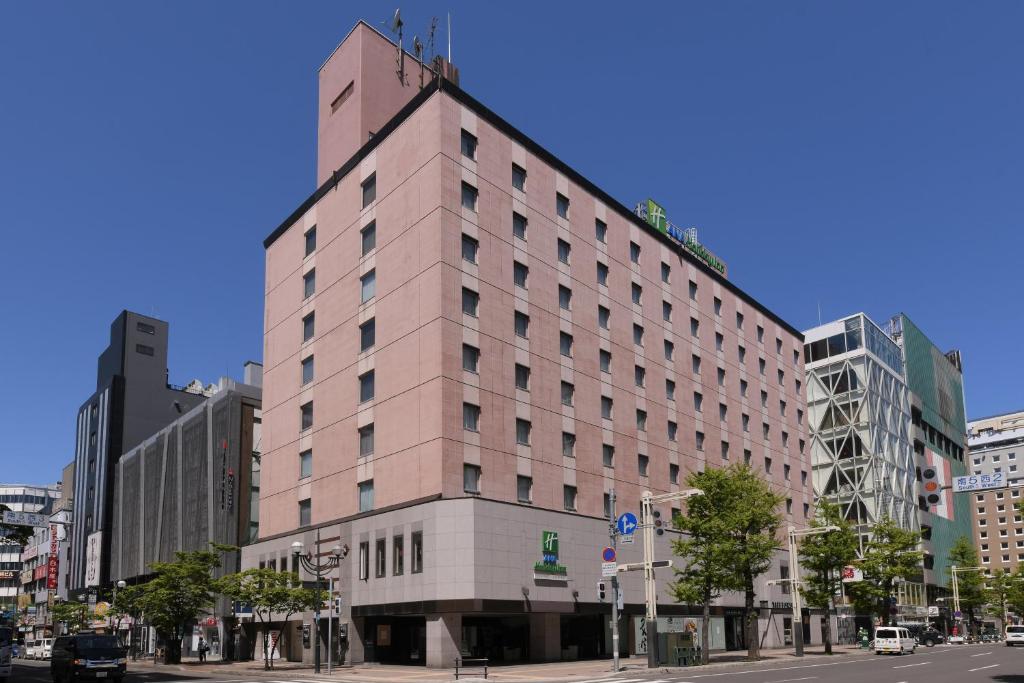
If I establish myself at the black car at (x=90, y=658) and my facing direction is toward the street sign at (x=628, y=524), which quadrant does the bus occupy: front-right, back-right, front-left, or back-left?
back-left

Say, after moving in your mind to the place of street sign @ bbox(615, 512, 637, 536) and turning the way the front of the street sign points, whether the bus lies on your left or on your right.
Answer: on your right

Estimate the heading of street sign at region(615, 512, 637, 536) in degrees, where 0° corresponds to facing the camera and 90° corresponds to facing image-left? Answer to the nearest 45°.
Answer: approximately 0°

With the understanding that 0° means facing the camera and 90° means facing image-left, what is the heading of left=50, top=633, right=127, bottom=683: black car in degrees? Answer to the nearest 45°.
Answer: approximately 315°

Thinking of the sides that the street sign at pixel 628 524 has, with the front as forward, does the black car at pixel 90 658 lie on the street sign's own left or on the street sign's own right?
on the street sign's own right
